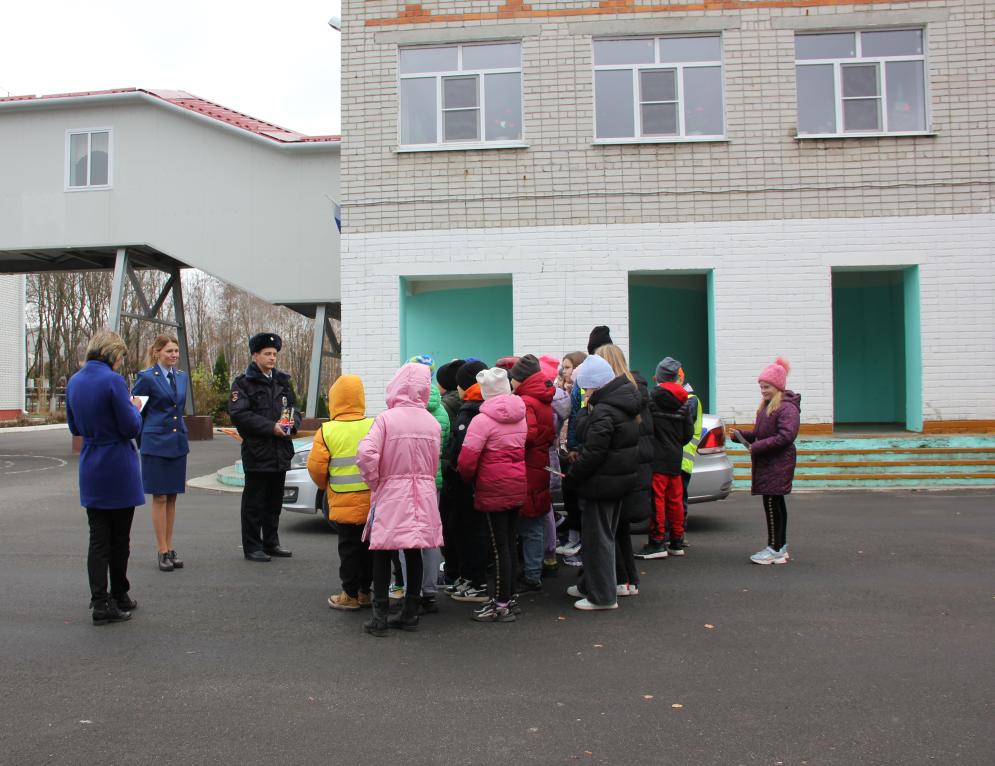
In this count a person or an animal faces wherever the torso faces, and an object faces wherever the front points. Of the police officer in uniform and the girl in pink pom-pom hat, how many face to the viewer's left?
1

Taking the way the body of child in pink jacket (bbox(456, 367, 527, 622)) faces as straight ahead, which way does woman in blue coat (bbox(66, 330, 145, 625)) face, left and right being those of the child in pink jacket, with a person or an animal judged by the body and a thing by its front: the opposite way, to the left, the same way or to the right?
to the right

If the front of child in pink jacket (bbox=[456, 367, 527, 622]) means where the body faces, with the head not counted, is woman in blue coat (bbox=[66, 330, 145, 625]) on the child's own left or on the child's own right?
on the child's own left

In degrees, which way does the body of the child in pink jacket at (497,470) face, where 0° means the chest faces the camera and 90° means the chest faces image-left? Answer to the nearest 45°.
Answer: approximately 135°

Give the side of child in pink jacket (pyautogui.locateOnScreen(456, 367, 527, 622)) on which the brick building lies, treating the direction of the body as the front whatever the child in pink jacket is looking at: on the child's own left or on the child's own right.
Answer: on the child's own right

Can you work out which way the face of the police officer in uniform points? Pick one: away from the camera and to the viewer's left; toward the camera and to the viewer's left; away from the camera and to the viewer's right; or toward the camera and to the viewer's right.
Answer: toward the camera and to the viewer's right

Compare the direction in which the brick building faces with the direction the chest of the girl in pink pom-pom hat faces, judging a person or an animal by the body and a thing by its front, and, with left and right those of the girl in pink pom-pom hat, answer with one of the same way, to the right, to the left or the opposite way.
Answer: to the left

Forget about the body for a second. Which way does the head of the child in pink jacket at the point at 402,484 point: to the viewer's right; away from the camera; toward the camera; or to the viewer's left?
away from the camera

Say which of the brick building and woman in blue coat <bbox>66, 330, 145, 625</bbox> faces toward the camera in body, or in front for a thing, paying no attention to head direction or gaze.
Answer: the brick building

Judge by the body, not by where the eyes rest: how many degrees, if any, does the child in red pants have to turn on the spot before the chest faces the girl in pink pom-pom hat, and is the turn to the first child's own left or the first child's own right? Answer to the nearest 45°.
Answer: approximately 135° to the first child's own right

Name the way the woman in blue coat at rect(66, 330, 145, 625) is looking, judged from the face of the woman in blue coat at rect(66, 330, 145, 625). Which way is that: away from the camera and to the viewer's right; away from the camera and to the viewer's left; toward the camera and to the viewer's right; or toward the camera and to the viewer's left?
away from the camera and to the viewer's right

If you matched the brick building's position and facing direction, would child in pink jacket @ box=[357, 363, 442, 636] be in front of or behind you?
in front

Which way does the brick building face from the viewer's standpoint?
toward the camera

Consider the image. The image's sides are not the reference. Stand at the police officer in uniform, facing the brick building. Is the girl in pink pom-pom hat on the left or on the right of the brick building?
right

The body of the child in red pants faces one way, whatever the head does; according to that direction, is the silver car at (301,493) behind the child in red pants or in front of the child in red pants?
in front

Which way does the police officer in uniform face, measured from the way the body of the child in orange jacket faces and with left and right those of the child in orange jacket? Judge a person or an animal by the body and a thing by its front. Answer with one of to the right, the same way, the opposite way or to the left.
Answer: the opposite way
